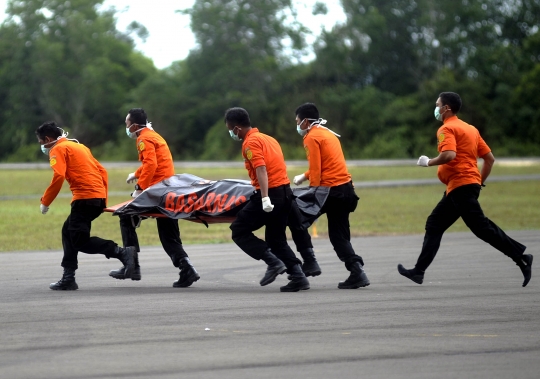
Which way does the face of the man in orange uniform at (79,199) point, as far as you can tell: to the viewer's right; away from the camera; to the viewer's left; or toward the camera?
to the viewer's left

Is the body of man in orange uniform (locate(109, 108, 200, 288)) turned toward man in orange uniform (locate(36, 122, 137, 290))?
yes

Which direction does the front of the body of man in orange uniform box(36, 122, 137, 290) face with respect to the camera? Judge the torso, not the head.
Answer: to the viewer's left

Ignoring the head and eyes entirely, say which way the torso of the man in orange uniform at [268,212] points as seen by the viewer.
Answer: to the viewer's left

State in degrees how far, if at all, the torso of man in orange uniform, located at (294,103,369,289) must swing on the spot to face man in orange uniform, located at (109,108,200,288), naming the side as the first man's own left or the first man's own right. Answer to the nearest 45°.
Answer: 0° — they already face them

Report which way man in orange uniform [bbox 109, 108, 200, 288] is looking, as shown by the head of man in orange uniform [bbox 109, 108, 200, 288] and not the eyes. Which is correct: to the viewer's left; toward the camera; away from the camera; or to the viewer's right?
to the viewer's left

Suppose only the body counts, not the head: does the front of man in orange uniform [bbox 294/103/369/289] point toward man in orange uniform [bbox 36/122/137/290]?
yes

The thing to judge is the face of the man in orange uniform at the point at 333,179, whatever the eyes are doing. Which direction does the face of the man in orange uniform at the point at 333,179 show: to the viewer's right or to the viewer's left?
to the viewer's left

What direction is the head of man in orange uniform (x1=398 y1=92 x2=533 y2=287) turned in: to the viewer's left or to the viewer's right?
to the viewer's left

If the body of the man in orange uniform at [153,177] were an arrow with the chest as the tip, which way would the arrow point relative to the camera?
to the viewer's left

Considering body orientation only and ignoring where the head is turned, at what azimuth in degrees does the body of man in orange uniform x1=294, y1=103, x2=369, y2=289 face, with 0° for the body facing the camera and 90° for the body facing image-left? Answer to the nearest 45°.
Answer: approximately 90°
